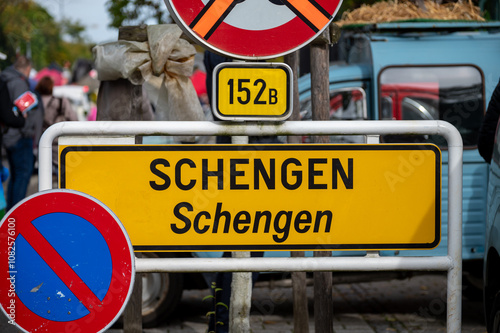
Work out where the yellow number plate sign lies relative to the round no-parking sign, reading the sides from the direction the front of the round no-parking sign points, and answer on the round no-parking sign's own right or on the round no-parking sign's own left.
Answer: on the round no-parking sign's own left

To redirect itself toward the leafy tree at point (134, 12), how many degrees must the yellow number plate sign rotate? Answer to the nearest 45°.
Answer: approximately 180°

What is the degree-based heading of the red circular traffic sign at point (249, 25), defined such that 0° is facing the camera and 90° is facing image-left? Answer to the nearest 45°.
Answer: approximately 0°

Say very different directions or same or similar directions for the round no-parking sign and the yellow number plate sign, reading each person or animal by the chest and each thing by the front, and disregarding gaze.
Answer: same or similar directions

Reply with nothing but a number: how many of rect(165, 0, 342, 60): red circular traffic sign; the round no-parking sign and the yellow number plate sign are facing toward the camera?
3

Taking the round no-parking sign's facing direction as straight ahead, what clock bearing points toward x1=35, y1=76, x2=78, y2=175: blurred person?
The blurred person is roughly at 6 o'clock from the round no-parking sign.

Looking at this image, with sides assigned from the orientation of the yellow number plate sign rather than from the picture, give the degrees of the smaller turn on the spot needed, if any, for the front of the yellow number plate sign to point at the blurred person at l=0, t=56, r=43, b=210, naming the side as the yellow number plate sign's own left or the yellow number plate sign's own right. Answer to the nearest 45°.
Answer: approximately 135° to the yellow number plate sign's own right

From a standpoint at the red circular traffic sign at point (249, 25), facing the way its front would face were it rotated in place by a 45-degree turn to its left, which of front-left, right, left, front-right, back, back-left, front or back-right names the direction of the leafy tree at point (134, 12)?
back-left

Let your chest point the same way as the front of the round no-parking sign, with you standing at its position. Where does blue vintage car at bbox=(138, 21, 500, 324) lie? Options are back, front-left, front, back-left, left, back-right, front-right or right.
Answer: back-left

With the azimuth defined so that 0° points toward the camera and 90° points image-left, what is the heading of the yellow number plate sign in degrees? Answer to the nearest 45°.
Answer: approximately 0°
